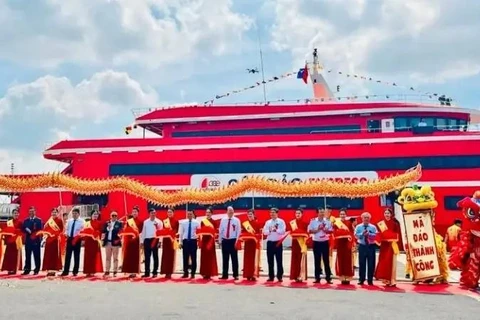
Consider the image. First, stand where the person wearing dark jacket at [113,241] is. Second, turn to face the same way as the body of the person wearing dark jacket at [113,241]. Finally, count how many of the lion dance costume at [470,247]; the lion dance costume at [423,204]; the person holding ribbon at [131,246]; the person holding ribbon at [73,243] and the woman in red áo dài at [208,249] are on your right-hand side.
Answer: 1

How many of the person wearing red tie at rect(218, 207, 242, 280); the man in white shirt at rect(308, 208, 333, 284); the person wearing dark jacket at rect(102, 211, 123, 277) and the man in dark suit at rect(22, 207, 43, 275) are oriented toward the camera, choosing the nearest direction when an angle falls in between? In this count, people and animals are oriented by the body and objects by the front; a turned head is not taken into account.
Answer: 4

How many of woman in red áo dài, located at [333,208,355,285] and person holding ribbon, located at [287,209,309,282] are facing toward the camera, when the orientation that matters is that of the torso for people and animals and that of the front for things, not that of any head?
2

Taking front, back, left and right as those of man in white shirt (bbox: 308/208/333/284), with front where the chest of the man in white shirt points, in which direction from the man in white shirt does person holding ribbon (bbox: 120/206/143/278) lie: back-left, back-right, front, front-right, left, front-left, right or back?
right

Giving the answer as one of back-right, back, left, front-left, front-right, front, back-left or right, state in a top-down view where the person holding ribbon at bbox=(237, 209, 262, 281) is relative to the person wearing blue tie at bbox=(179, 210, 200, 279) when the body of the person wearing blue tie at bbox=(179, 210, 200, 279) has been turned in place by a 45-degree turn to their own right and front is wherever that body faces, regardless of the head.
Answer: back-left

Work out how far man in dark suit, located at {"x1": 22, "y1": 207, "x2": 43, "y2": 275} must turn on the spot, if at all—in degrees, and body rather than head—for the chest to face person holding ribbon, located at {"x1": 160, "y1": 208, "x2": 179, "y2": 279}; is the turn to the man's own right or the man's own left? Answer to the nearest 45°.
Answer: approximately 45° to the man's own left

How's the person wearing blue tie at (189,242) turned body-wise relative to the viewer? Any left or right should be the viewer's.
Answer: facing the viewer

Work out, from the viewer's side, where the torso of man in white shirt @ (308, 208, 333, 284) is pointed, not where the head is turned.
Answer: toward the camera

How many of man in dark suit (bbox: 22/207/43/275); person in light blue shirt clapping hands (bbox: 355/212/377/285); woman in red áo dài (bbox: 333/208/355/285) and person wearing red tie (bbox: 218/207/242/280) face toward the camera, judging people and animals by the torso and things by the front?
4

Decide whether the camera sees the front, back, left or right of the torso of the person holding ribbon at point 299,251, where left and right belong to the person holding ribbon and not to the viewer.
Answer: front

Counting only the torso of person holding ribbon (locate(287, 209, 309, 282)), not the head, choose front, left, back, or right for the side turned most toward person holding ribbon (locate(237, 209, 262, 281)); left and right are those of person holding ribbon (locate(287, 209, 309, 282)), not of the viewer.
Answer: right

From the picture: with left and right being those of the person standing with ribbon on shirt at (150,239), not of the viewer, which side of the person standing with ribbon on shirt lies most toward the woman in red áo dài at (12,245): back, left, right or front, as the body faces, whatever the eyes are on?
right
